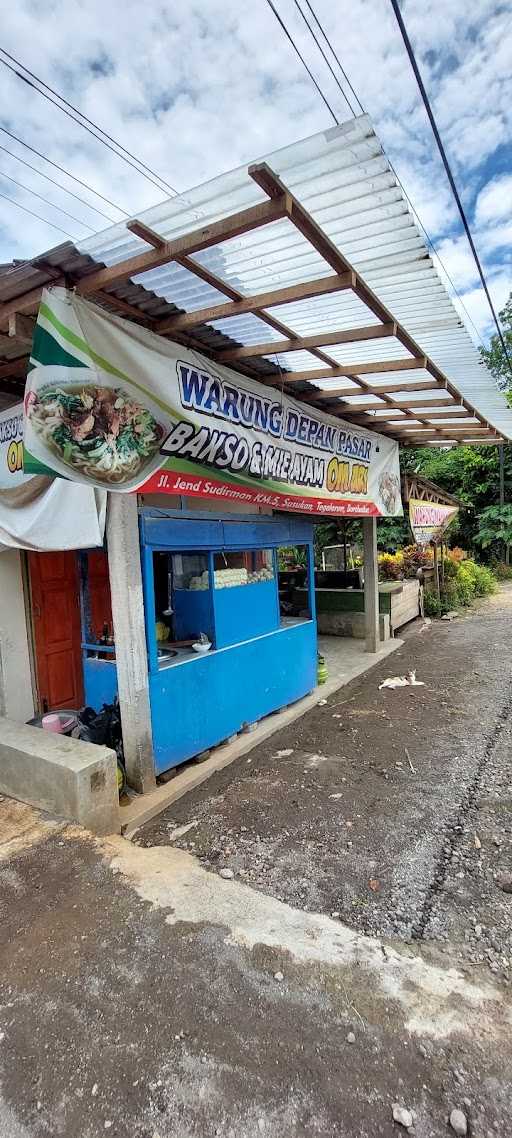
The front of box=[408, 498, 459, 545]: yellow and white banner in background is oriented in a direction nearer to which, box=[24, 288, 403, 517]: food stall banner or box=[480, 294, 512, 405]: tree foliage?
the food stall banner

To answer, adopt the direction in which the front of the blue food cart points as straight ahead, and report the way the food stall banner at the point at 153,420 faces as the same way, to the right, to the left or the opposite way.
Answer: the same way

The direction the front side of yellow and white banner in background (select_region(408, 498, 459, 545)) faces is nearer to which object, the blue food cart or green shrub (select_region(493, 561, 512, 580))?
the blue food cart

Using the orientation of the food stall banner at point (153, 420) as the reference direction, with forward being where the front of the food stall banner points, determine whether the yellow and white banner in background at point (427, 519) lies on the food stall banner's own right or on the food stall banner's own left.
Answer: on the food stall banner's own left

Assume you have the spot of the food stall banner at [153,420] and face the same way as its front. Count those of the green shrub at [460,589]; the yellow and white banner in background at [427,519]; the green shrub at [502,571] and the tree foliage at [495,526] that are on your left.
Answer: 4

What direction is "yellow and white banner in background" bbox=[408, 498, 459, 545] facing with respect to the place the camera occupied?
facing the viewer

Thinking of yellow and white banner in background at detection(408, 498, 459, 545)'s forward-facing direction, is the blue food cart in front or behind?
in front

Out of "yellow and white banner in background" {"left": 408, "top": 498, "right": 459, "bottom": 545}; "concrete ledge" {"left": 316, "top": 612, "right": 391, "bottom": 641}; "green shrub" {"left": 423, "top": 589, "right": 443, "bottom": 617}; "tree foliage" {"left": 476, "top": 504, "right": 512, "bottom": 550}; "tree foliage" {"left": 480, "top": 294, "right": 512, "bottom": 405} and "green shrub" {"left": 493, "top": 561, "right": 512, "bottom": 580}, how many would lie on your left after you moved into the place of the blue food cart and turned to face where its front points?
6

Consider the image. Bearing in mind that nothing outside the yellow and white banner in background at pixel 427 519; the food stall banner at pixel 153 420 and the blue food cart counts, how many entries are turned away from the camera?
0

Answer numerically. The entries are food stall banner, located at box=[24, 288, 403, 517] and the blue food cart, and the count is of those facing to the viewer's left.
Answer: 0

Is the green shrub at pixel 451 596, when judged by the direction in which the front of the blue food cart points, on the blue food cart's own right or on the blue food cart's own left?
on the blue food cart's own left

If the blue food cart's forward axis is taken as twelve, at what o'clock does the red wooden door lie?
The red wooden door is roughly at 5 o'clock from the blue food cart.

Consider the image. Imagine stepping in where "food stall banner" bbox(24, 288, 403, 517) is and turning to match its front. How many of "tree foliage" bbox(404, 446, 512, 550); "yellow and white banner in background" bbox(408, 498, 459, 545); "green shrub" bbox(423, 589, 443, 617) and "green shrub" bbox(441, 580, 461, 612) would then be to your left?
4

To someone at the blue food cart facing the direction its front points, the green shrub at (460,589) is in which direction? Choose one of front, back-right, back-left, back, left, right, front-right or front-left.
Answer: left
